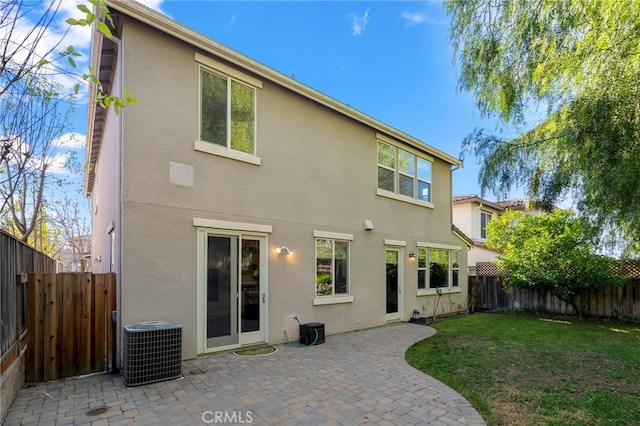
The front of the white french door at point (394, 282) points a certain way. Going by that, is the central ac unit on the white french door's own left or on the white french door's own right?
on the white french door's own right

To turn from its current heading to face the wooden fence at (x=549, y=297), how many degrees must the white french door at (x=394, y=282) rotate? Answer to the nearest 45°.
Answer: approximately 90° to its left

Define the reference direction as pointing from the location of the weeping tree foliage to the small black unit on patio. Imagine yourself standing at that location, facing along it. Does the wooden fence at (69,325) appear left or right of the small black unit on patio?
left

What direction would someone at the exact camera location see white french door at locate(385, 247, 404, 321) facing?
facing the viewer and to the right of the viewer

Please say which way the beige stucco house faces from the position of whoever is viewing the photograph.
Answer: facing away from the viewer and to the left of the viewer

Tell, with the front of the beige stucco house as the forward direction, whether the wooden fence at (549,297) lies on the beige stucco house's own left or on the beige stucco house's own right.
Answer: on the beige stucco house's own right

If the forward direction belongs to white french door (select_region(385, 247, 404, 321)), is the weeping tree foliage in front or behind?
in front

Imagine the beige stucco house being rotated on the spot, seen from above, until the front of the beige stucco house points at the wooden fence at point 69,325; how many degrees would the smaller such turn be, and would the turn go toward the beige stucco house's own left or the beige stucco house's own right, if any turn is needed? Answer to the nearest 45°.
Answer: approximately 90° to the beige stucco house's own left

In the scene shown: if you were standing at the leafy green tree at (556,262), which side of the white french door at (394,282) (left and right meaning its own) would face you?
left
